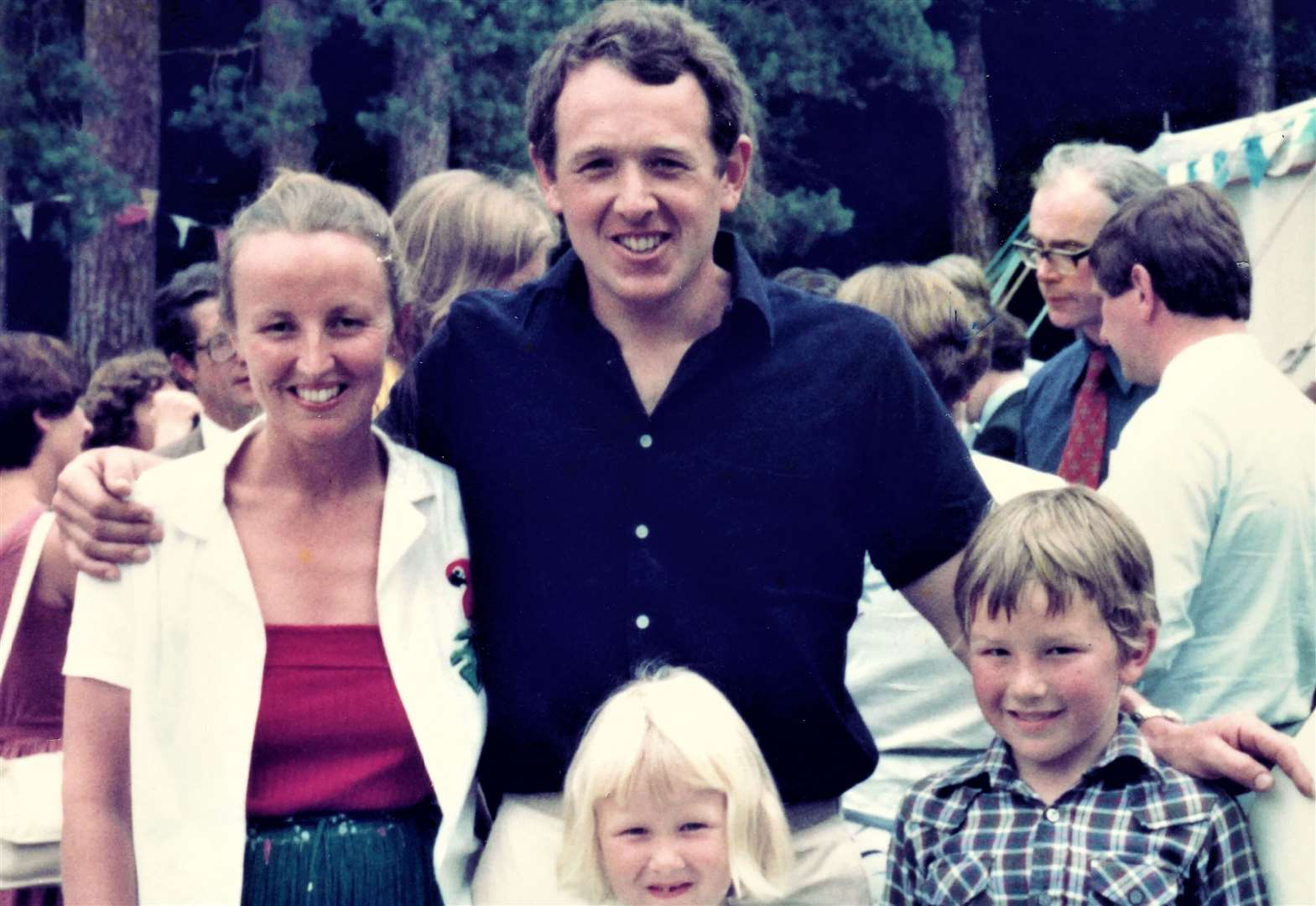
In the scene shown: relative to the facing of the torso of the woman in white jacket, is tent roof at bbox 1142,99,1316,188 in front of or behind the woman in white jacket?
behind

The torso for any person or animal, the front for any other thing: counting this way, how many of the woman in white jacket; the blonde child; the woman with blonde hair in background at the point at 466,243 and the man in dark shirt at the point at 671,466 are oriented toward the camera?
3

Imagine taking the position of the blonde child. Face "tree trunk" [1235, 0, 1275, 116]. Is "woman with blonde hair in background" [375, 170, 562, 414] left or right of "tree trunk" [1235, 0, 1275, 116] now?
left

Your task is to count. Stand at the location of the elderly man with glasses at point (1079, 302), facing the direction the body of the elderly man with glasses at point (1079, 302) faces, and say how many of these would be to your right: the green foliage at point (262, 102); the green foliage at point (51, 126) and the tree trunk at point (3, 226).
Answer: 3

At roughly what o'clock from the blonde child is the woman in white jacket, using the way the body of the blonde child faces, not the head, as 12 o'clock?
The woman in white jacket is roughly at 3 o'clock from the blonde child.

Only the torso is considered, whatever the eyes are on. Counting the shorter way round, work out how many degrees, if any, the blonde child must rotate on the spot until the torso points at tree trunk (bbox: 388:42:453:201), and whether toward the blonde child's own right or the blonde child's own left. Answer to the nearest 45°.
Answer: approximately 180°

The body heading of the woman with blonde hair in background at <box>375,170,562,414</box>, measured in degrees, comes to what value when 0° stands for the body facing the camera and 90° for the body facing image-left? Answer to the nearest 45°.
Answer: approximately 225°

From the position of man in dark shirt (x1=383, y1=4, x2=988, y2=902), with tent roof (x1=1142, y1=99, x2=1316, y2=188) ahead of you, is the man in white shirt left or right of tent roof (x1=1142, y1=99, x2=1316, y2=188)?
right

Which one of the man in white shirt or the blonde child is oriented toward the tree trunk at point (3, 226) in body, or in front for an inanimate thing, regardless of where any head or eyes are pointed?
the man in white shirt

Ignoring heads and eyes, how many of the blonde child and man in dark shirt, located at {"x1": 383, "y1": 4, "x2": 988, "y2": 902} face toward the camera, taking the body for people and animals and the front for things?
2
